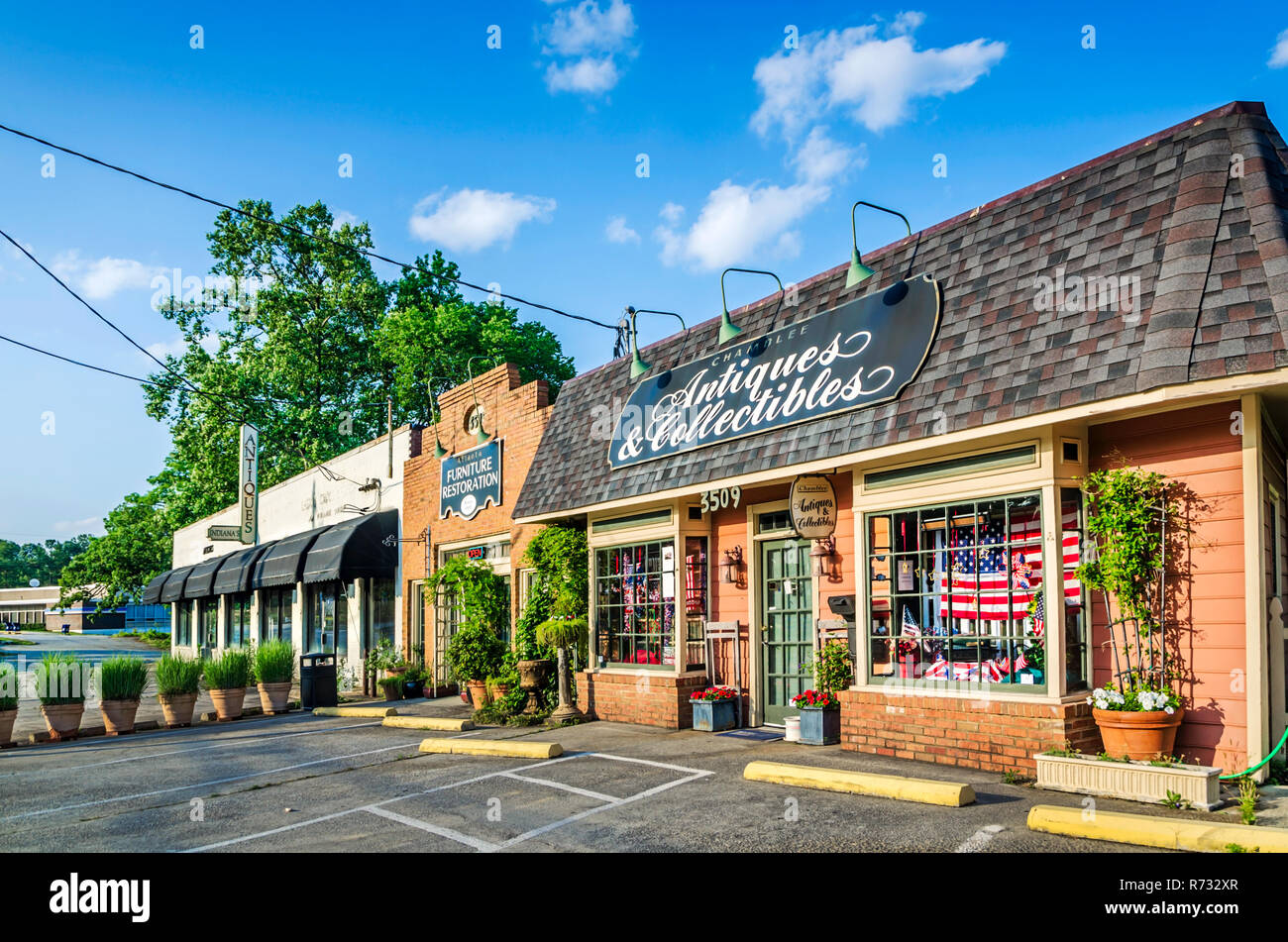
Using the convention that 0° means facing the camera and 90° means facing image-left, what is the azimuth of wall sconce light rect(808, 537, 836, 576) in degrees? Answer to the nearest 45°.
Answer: approximately 45°

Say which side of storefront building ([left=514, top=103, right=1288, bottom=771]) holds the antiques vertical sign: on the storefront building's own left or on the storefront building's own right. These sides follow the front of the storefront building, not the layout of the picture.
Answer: on the storefront building's own right

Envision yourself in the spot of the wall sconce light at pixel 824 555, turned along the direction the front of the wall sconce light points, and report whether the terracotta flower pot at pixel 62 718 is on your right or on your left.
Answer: on your right

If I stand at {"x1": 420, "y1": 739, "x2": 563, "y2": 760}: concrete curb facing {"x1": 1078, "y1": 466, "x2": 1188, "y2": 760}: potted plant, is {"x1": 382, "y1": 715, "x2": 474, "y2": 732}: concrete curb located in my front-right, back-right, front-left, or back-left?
back-left

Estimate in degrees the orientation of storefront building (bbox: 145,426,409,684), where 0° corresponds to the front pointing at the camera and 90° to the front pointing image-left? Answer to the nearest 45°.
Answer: approximately 45°
